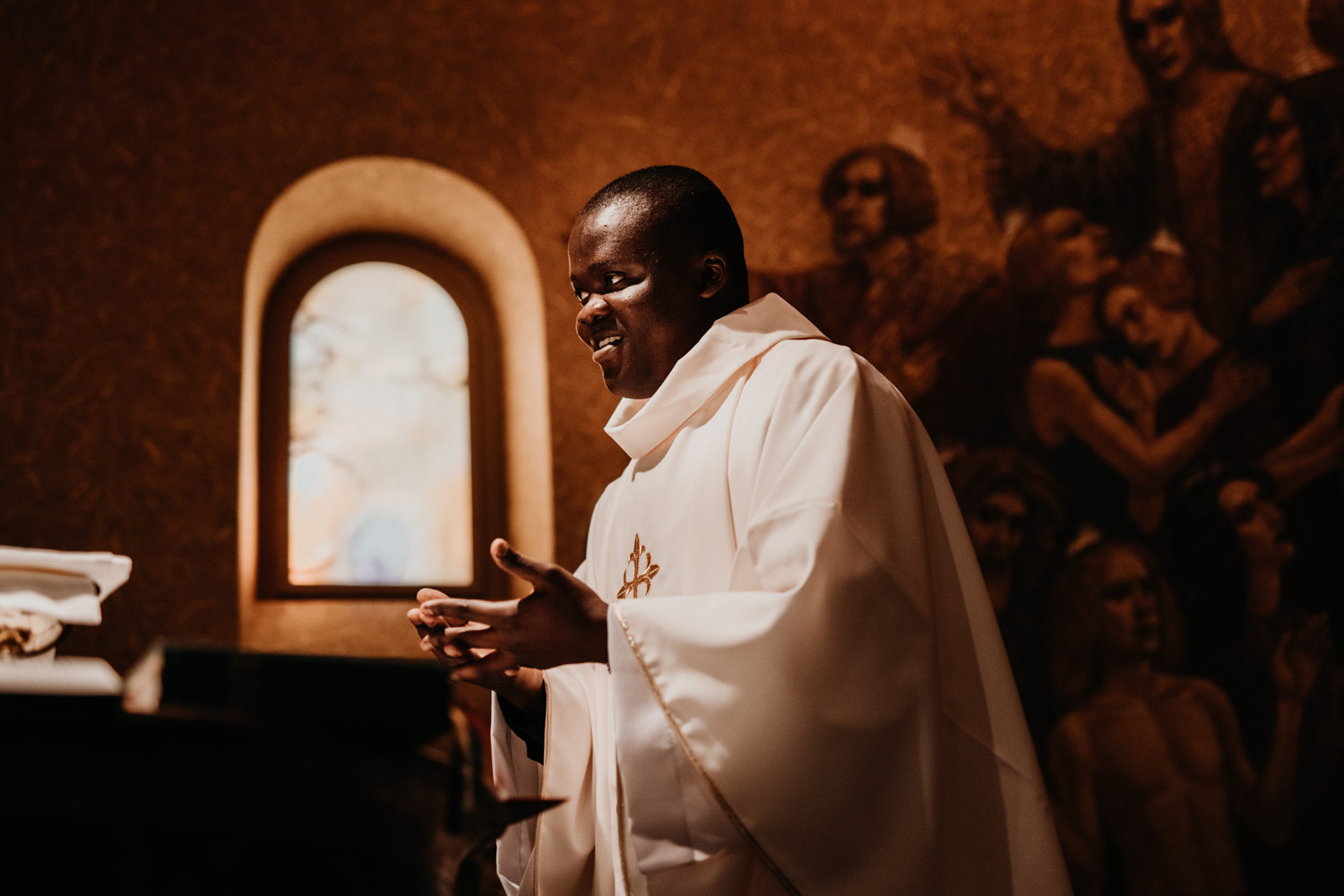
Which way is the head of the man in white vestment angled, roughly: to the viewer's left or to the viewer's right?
to the viewer's left

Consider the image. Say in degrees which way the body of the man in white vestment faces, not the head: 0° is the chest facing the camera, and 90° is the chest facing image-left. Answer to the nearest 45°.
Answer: approximately 45°
